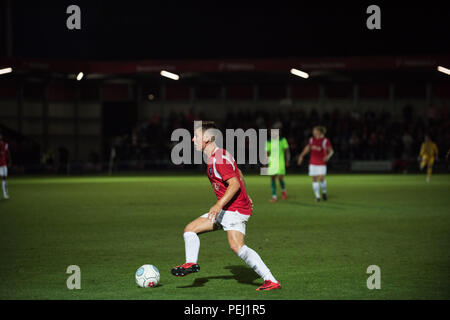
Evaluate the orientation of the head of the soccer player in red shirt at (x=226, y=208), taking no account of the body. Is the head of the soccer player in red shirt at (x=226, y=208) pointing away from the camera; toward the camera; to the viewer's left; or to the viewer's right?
to the viewer's left

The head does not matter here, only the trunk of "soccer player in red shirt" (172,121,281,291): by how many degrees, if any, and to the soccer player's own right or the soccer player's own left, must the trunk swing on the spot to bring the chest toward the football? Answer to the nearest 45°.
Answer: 0° — they already face it

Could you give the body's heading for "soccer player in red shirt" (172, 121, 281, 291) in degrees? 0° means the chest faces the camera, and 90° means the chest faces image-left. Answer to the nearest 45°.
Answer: approximately 90°

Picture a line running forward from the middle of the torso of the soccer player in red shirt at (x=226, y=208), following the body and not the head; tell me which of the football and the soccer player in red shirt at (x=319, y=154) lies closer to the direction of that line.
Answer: the football
